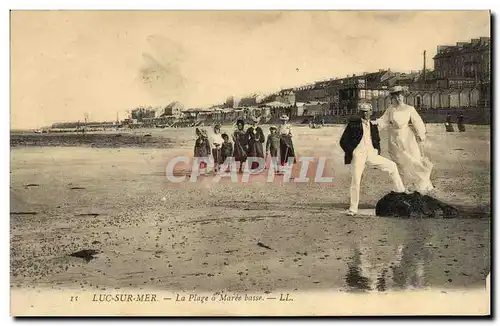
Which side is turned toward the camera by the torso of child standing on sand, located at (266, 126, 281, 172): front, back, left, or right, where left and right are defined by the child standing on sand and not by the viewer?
front

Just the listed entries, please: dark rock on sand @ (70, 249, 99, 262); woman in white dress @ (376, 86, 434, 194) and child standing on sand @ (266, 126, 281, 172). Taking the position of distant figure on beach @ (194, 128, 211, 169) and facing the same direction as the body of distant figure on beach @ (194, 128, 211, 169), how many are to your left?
2

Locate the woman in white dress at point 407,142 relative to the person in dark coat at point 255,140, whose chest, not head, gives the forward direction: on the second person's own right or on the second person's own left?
on the second person's own left

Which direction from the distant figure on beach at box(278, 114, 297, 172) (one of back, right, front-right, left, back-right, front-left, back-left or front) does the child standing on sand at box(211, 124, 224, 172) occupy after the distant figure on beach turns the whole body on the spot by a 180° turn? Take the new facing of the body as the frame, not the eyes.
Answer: left

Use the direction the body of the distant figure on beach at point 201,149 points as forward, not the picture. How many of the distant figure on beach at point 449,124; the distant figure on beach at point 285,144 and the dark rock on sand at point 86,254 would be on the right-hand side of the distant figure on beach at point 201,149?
1

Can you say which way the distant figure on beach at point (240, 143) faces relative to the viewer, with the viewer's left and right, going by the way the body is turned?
facing the viewer

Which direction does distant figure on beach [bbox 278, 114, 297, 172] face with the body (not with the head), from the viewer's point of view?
toward the camera

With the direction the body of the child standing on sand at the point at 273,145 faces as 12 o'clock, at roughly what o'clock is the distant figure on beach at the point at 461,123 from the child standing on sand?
The distant figure on beach is roughly at 7 o'clock from the child standing on sand.

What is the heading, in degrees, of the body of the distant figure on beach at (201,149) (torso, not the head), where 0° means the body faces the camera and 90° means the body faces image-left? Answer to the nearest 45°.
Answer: approximately 0°
